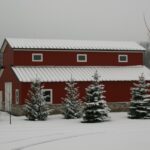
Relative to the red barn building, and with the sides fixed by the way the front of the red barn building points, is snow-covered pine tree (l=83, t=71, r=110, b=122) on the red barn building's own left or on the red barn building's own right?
on the red barn building's own left

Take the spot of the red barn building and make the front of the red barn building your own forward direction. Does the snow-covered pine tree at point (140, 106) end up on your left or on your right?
on your left
